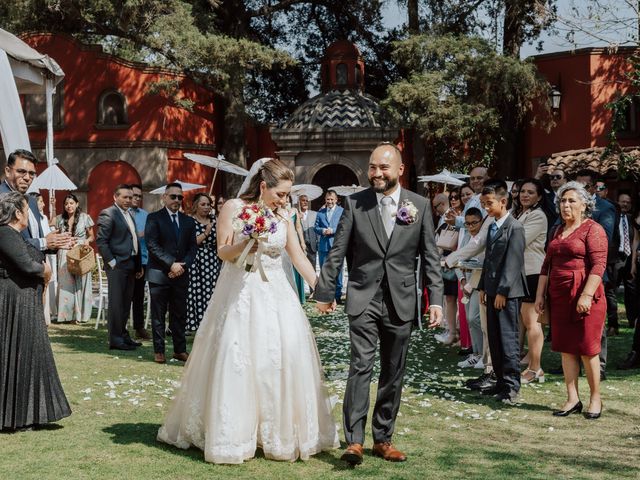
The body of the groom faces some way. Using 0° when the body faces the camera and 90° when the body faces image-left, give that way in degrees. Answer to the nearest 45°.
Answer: approximately 0°

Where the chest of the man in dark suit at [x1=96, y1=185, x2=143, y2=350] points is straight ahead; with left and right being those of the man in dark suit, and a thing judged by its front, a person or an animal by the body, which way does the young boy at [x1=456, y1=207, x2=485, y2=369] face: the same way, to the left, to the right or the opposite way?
to the right

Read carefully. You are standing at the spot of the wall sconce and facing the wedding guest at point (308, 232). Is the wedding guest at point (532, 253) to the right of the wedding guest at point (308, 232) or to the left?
left

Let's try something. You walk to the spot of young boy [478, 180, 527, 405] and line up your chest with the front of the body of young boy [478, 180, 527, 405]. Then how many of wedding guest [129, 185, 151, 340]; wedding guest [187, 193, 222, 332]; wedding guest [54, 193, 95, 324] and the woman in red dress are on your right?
3

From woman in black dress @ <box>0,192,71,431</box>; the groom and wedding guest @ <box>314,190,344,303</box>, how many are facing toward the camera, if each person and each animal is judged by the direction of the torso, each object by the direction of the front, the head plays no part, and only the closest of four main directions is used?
2

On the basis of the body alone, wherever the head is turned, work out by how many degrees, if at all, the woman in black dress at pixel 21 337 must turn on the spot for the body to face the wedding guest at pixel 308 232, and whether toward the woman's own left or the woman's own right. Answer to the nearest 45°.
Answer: approximately 45° to the woman's own left

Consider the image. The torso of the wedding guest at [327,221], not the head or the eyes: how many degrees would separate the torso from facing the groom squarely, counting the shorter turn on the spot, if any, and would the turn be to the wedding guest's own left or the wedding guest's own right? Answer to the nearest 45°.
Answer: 0° — they already face them

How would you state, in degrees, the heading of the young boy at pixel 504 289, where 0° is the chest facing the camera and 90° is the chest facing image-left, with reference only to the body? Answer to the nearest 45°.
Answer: approximately 45°

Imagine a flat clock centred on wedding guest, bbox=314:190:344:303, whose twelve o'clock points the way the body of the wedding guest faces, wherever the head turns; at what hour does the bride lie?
The bride is roughly at 12 o'clock from the wedding guest.
